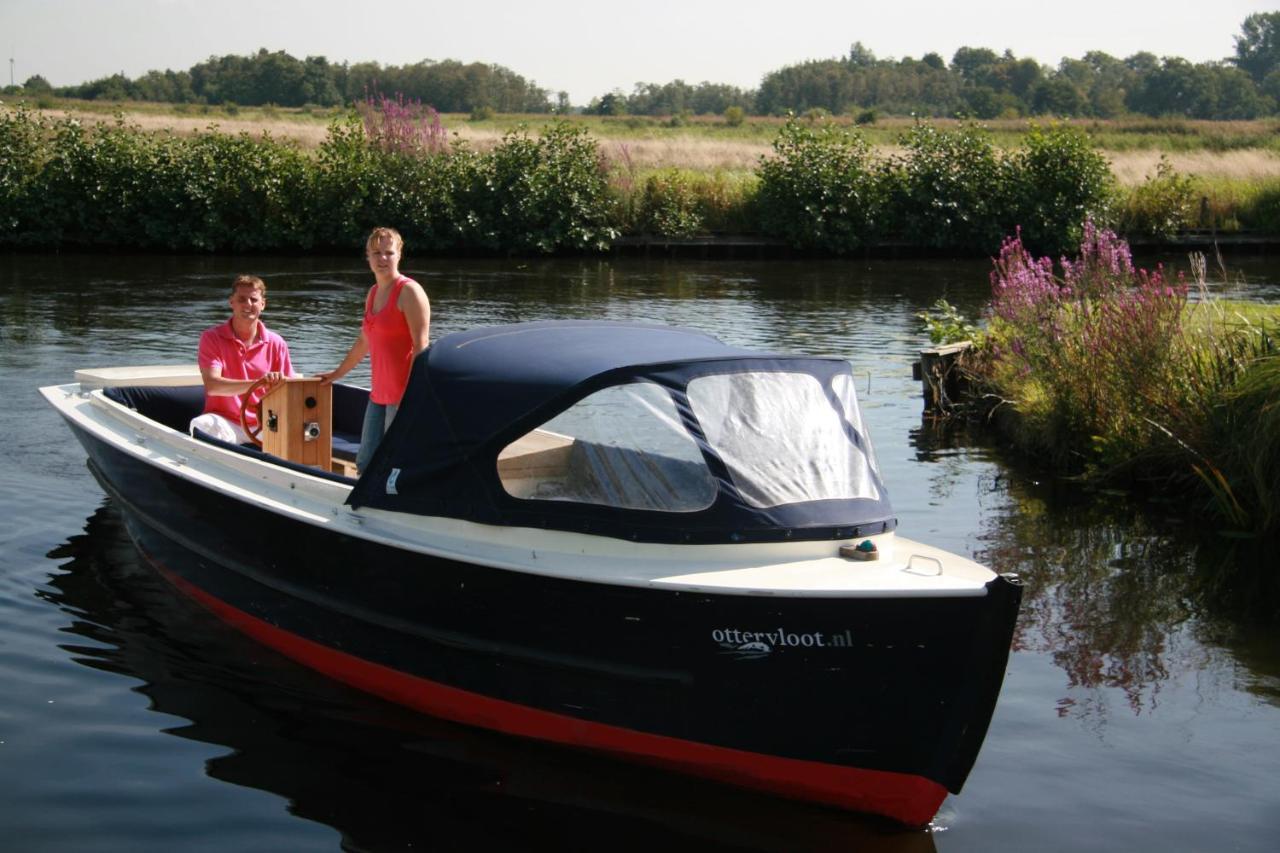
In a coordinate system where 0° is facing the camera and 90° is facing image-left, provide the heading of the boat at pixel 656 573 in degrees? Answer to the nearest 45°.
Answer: approximately 315°

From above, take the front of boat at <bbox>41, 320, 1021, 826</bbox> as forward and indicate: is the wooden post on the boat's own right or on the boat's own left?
on the boat's own left

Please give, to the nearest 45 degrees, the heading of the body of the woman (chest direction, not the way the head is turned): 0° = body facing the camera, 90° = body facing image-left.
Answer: approximately 45°

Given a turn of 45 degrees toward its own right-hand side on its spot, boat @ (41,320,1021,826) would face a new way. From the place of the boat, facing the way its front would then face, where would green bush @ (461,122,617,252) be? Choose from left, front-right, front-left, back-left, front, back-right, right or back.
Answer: back

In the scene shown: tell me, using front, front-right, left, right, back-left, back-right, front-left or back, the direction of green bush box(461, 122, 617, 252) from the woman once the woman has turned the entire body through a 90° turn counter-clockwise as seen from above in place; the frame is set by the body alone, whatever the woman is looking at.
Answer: back-left
